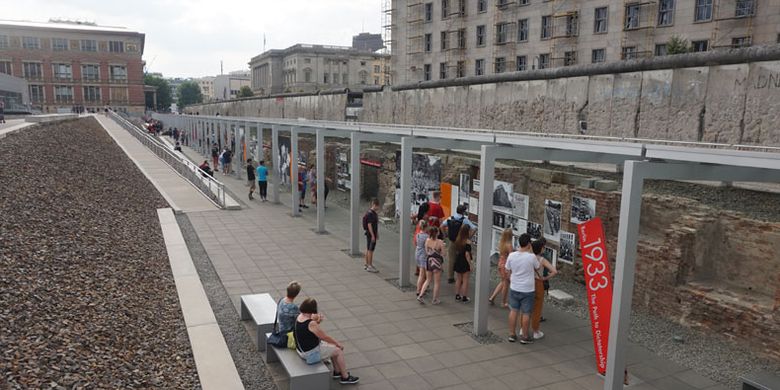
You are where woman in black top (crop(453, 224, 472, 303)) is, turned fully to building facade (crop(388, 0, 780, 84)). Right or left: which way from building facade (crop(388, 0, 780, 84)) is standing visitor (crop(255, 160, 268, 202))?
left

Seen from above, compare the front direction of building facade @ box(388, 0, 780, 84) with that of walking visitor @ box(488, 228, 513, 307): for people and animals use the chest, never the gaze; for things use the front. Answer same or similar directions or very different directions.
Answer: very different directions

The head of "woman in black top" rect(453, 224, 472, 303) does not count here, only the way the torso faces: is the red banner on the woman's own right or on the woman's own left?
on the woman's own right

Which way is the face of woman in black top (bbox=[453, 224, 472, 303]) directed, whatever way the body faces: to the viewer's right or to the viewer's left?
to the viewer's right

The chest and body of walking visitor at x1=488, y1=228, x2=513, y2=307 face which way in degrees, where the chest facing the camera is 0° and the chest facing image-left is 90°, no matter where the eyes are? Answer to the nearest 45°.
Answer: approximately 225°

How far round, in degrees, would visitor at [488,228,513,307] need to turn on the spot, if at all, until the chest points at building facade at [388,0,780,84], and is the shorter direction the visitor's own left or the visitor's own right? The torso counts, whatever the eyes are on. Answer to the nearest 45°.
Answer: approximately 45° to the visitor's own left

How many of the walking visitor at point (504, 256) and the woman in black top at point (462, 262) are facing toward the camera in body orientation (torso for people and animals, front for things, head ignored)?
0

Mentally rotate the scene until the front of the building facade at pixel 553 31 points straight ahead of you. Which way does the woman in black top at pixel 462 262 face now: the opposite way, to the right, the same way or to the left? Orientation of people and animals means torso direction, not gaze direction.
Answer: the opposite way

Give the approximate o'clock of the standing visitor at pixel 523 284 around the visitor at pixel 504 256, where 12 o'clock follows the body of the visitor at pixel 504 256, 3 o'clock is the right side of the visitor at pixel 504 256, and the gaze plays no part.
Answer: the standing visitor at pixel 523 284 is roughly at 4 o'clock from the visitor at pixel 504 256.

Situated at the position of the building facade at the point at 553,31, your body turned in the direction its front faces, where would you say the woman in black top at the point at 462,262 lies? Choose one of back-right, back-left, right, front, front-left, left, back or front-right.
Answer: front-left

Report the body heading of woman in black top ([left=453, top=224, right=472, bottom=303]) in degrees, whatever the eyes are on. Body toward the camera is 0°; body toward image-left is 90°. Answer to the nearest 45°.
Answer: approximately 225°

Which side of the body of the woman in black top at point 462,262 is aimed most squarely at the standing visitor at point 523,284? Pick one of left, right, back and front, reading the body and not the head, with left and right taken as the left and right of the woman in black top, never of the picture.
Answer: right
